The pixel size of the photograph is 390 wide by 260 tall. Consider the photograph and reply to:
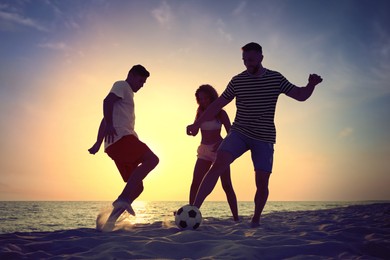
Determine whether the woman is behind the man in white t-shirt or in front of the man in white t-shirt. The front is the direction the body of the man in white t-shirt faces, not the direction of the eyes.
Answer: in front

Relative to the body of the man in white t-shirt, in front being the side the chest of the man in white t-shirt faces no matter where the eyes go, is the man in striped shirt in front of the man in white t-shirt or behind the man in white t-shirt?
in front

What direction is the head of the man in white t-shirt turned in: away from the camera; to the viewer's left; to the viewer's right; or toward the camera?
to the viewer's right

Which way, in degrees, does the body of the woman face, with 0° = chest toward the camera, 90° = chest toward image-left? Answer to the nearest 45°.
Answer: approximately 45°

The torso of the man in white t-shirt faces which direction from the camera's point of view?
to the viewer's right
